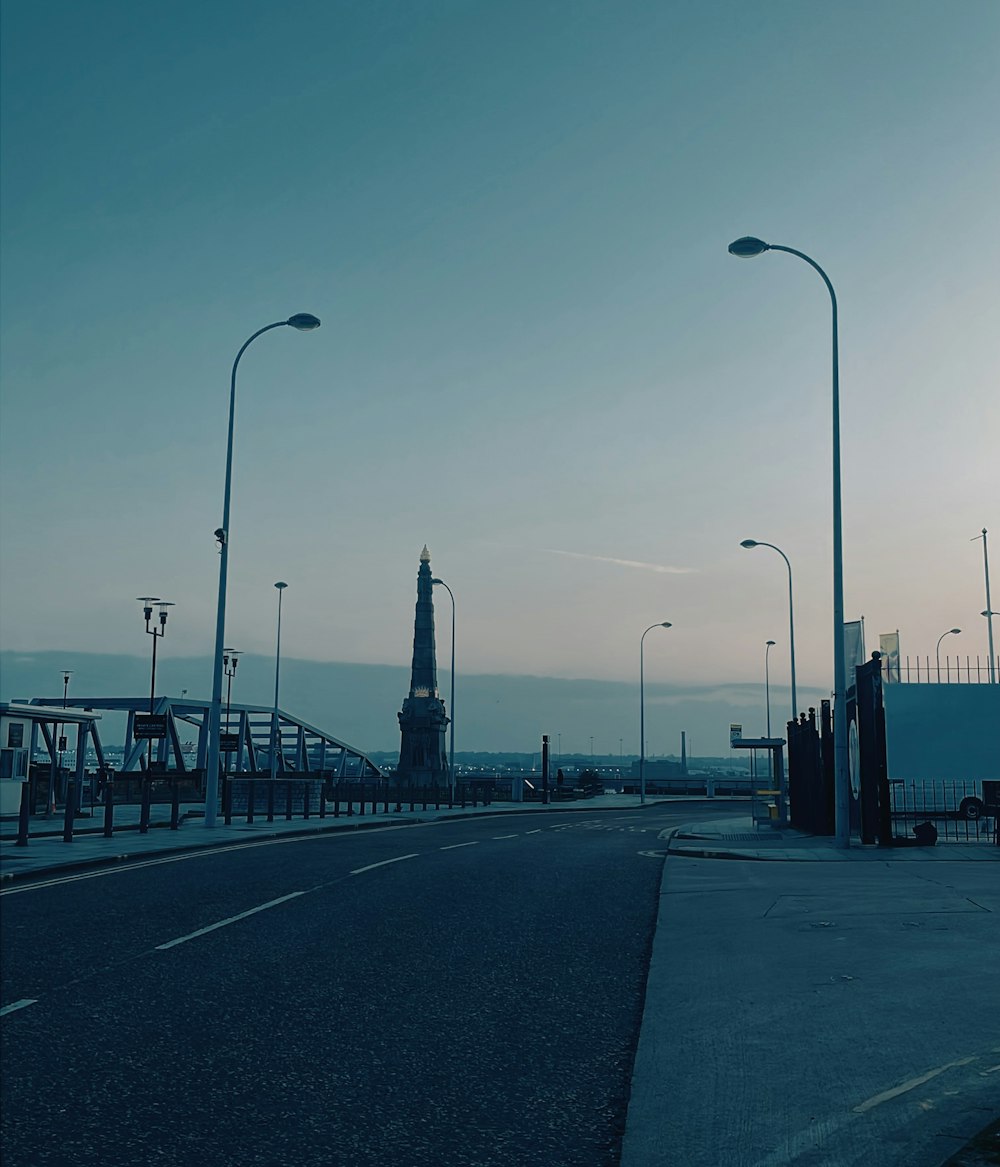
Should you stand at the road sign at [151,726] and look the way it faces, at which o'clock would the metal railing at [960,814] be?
The metal railing is roughly at 10 o'clock from the road sign.

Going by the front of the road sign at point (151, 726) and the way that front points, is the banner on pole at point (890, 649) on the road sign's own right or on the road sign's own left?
on the road sign's own left

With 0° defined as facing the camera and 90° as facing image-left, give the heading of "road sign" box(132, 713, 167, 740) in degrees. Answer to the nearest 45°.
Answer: approximately 0°
